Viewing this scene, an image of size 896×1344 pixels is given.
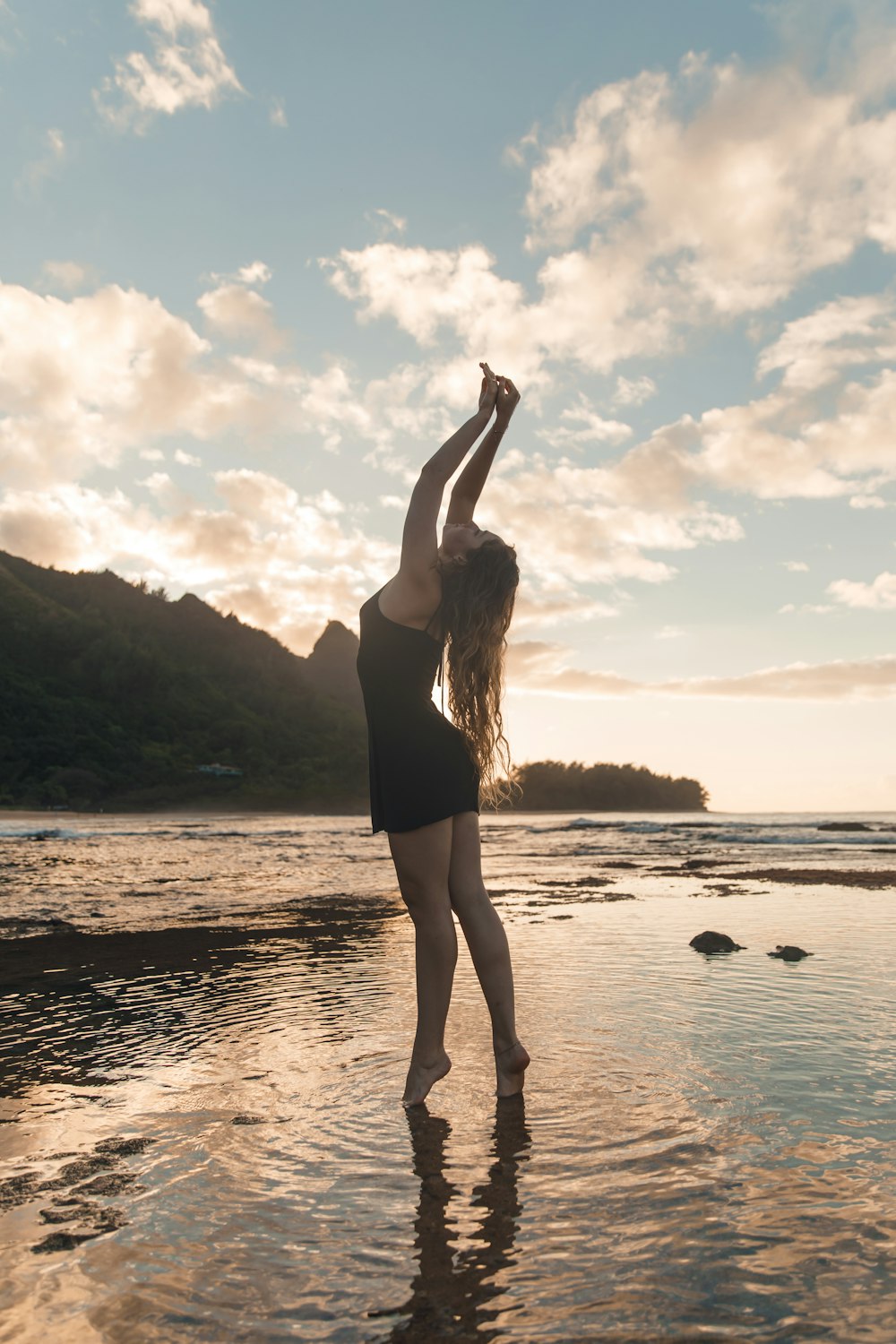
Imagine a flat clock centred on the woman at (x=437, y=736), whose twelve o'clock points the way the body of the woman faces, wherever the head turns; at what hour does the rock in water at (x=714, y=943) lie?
The rock in water is roughly at 4 o'clock from the woman.

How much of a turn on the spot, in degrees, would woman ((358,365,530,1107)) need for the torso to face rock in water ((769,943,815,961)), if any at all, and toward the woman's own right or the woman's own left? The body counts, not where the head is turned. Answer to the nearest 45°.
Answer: approximately 135° to the woman's own right

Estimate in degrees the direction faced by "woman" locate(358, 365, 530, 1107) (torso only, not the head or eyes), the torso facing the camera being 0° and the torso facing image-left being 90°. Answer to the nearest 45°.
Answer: approximately 90°

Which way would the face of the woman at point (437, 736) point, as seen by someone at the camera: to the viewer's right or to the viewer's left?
to the viewer's left
